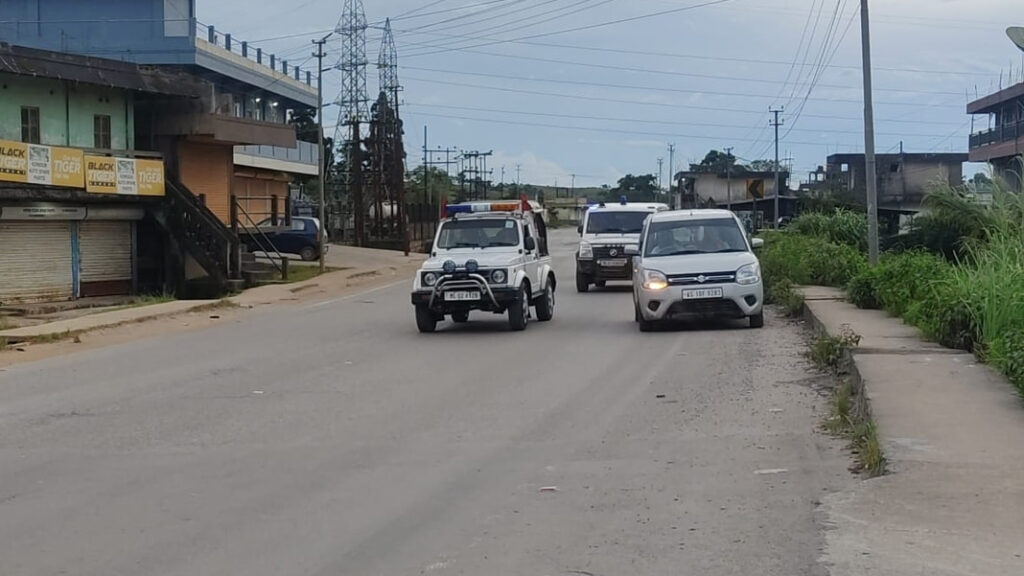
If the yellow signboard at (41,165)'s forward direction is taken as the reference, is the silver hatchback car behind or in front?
in front

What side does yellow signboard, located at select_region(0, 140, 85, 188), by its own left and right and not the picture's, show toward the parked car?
left

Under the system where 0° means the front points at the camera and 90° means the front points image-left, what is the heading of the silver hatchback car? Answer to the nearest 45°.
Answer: approximately 0°

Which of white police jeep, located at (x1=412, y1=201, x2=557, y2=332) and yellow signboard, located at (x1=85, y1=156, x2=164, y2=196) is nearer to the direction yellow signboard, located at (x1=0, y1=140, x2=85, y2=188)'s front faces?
the white police jeep

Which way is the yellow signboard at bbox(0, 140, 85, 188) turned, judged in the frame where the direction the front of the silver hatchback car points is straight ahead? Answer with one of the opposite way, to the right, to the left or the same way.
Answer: to the left

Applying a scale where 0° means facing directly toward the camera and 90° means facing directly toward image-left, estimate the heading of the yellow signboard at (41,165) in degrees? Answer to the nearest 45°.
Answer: approximately 315°

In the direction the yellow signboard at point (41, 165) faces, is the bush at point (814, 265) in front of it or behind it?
in front

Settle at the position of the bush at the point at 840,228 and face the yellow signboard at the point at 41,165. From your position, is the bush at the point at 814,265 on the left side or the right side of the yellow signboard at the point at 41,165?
left

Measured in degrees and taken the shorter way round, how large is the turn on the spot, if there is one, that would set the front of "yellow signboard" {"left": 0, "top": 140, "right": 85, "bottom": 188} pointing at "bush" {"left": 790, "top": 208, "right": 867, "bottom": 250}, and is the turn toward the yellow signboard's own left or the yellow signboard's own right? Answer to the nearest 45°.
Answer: approximately 45° to the yellow signboard's own left

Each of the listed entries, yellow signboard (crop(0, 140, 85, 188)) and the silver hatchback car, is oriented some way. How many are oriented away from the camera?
0

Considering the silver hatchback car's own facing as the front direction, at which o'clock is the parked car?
The parked car is roughly at 5 o'clock from the silver hatchback car.
